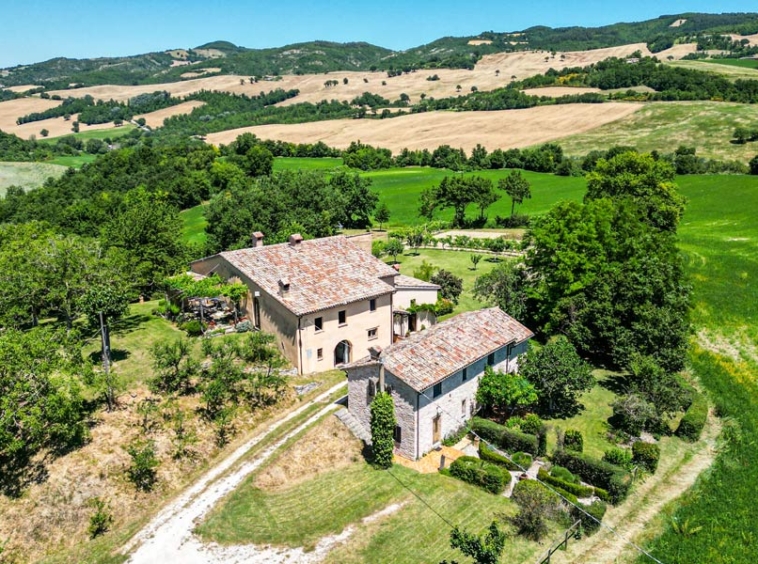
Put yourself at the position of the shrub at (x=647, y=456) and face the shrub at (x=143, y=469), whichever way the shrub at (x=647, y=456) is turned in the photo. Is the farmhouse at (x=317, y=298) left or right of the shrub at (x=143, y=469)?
right

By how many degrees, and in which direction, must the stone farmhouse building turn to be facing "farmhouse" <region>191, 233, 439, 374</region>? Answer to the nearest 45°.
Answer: approximately 180°

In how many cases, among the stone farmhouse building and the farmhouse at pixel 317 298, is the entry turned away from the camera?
0

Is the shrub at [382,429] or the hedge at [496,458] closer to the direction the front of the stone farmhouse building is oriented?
the hedge

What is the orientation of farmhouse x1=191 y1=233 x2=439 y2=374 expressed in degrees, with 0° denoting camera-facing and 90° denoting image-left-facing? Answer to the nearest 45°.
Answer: approximately 315°

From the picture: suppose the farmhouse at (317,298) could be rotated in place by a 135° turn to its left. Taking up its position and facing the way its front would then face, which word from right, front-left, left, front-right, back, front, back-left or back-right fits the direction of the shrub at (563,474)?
back-right

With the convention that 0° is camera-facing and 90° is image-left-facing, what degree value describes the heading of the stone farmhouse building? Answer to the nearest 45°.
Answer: approximately 315°

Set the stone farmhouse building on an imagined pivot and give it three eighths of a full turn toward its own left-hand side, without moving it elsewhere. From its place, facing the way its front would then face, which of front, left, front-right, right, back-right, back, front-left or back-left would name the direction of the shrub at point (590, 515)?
back-right

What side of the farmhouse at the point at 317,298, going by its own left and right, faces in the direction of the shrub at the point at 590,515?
front

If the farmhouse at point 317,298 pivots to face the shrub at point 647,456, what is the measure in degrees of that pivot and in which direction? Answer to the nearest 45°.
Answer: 0° — it already faces it

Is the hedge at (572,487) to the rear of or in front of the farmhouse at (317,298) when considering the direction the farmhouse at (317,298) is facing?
in front
